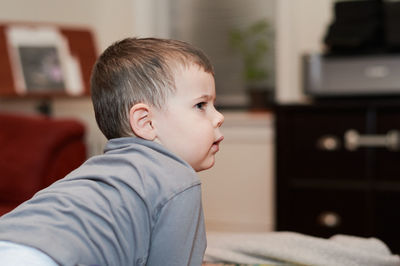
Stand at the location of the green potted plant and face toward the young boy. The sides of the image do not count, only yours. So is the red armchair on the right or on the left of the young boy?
right

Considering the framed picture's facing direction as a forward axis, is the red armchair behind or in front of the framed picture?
in front

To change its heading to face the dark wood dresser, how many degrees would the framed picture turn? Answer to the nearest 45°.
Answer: approximately 45° to its left

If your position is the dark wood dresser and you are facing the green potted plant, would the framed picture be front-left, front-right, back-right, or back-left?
front-left

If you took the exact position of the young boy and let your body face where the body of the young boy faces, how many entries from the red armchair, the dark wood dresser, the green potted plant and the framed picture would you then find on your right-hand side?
0

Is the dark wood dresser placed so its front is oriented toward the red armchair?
no

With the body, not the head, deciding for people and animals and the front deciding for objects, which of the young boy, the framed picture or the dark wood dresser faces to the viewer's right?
the young boy

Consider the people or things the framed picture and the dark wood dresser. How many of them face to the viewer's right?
0

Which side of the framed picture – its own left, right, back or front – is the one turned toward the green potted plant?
left

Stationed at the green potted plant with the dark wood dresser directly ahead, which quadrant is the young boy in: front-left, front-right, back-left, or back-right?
front-right

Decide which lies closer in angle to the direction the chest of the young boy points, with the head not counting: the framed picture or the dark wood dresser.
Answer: the dark wood dresser

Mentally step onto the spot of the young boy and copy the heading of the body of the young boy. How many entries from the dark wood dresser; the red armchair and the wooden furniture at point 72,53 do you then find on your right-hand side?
0

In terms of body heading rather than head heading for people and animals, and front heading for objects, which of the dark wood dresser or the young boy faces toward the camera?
the dark wood dresser

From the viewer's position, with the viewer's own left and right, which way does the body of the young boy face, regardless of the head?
facing to the right of the viewer

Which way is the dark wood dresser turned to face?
toward the camera

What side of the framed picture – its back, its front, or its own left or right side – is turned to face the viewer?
front

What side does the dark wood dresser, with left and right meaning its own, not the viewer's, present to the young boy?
front

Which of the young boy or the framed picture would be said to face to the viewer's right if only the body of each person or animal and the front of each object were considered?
the young boy

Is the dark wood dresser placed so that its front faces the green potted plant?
no
